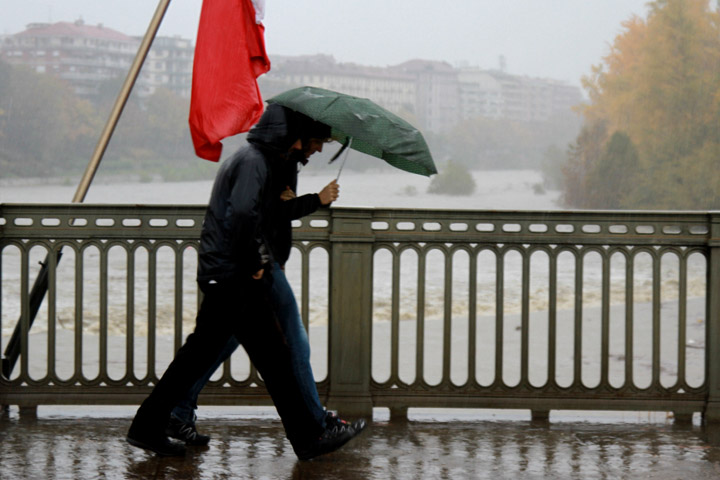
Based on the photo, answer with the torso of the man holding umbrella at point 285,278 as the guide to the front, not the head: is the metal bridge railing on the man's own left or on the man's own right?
on the man's own left

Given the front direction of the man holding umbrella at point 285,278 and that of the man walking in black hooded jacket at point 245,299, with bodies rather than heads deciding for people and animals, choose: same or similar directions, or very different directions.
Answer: same or similar directions

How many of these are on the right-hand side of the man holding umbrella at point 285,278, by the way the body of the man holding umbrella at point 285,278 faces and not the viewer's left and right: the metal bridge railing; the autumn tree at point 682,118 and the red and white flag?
0

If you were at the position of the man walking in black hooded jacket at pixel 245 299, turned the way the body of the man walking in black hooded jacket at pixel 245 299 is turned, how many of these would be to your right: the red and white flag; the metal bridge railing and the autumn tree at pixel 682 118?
0

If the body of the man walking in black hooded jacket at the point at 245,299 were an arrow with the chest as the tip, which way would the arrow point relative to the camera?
to the viewer's right

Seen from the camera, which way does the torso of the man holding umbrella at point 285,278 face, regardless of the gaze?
to the viewer's right

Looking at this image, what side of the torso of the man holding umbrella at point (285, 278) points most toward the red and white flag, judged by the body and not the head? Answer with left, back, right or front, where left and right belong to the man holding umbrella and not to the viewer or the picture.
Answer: left

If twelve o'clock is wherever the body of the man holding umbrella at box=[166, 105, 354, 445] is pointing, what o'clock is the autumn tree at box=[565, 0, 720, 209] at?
The autumn tree is roughly at 10 o'clock from the man holding umbrella.

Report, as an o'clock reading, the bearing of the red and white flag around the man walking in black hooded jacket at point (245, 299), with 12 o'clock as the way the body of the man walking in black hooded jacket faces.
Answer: The red and white flag is roughly at 9 o'clock from the man walking in black hooded jacket.

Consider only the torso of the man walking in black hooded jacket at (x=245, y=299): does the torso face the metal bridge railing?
no
